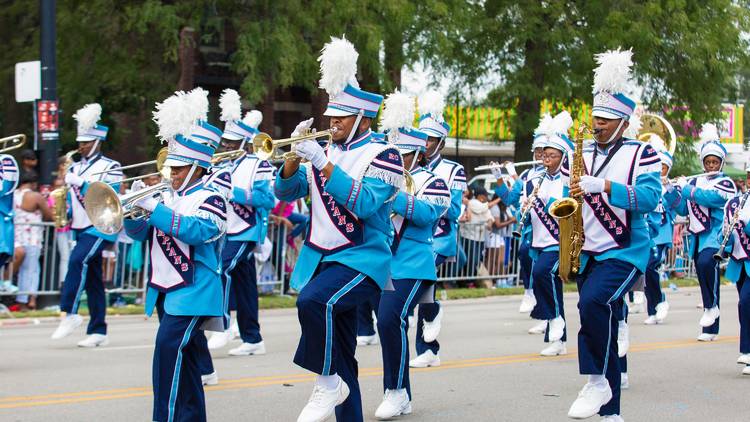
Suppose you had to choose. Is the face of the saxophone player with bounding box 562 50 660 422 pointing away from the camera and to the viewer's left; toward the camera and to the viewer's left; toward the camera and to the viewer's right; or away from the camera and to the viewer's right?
toward the camera and to the viewer's left

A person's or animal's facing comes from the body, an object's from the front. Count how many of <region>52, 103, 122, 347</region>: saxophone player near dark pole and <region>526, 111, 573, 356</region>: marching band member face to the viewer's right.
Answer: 0

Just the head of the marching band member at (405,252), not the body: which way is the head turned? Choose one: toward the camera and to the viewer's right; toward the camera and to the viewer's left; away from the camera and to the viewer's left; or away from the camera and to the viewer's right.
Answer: toward the camera and to the viewer's left

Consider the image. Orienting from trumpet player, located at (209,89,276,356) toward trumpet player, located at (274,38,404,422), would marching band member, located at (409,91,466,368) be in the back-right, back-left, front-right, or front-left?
front-left

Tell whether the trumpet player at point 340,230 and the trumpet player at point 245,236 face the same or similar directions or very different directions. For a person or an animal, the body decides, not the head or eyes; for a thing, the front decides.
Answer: same or similar directions

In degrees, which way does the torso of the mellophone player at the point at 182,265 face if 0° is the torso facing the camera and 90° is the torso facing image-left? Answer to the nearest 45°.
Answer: approximately 45°

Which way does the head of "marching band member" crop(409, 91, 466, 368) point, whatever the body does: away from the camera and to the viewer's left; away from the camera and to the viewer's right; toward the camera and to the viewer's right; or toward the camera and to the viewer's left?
toward the camera and to the viewer's left

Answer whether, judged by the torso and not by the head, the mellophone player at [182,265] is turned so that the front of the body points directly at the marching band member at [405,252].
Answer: no

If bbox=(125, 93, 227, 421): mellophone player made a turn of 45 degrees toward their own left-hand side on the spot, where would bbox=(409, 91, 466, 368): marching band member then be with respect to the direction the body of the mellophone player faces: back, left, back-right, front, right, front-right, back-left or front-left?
back-left

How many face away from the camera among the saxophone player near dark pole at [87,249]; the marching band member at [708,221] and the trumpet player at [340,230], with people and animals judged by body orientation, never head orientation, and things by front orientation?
0

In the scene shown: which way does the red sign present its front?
toward the camera

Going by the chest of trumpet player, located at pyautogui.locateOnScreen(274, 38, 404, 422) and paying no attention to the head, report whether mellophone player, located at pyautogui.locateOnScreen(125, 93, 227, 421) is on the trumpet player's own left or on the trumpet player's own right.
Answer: on the trumpet player's own right

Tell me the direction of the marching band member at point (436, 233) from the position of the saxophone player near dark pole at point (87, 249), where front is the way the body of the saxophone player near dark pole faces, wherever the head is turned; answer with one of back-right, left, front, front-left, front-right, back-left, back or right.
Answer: left

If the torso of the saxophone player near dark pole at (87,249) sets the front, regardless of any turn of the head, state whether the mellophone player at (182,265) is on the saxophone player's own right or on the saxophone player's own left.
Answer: on the saxophone player's own left

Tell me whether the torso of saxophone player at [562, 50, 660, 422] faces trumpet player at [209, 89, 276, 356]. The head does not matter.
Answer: no

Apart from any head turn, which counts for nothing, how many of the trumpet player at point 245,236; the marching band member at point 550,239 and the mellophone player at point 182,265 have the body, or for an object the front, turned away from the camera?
0
